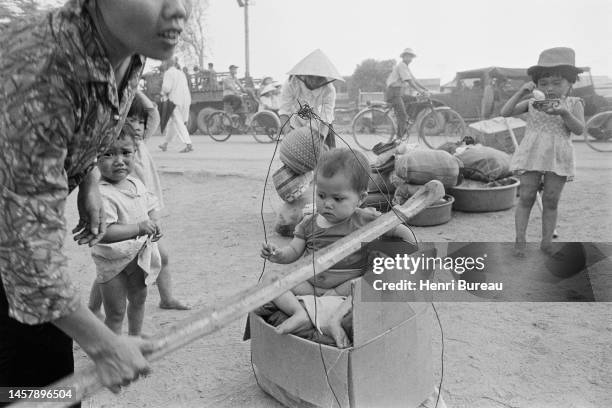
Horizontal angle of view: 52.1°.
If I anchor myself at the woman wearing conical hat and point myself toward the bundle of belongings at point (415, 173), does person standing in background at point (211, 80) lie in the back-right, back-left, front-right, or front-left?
back-left

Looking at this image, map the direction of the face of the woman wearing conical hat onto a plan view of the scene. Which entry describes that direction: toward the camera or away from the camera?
toward the camera

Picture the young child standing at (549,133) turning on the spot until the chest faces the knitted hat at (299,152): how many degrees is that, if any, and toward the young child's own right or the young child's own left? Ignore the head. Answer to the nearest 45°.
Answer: approximately 90° to the young child's own right

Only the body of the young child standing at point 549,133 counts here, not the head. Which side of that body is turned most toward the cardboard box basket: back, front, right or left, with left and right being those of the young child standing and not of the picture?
front

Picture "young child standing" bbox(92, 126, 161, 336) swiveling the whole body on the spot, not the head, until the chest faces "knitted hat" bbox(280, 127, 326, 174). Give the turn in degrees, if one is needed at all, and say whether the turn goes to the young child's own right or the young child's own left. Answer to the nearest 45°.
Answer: approximately 90° to the young child's own left

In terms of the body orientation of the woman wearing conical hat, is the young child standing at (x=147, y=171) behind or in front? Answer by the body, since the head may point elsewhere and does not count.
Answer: in front

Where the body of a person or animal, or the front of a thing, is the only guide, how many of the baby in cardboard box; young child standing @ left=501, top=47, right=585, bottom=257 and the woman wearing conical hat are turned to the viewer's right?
0

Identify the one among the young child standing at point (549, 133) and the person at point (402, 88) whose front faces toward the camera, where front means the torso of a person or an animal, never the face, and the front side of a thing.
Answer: the young child standing

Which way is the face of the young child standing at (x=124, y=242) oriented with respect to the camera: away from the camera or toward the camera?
toward the camera

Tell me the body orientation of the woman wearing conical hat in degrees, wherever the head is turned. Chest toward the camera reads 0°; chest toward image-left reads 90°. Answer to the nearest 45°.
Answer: approximately 0°

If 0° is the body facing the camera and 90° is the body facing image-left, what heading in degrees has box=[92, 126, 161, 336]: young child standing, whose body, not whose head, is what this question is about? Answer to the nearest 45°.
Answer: approximately 315°

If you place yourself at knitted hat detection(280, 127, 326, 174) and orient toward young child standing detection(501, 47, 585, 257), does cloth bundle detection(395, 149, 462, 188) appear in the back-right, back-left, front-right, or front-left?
front-left

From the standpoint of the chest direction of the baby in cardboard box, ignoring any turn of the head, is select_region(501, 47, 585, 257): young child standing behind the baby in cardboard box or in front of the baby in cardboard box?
behind
